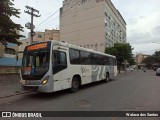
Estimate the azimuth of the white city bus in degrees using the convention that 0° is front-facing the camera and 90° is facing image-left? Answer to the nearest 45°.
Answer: approximately 45°

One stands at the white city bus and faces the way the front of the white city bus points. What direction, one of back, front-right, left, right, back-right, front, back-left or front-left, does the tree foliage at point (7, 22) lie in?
right
